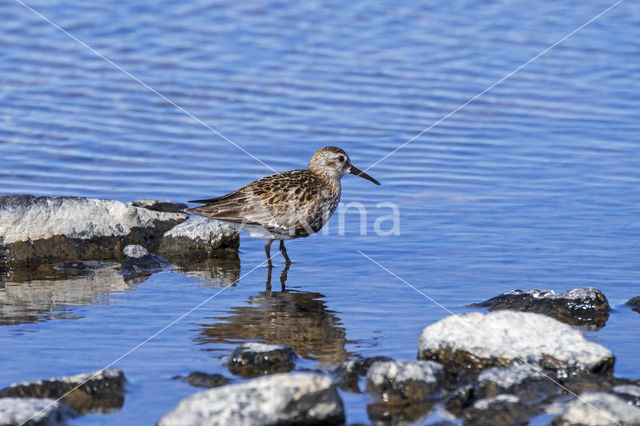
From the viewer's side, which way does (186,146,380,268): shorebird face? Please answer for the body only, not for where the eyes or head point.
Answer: to the viewer's right

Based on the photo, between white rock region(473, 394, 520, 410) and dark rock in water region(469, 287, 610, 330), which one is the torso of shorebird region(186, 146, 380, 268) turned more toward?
the dark rock in water

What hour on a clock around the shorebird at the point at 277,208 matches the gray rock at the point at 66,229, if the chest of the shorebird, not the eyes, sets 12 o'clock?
The gray rock is roughly at 6 o'clock from the shorebird.

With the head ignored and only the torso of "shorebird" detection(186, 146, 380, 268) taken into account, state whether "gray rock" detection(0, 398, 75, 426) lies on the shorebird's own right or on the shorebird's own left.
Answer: on the shorebird's own right

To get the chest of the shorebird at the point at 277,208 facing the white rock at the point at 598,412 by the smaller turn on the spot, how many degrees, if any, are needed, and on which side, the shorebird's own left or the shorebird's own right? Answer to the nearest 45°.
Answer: approximately 45° to the shorebird's own right

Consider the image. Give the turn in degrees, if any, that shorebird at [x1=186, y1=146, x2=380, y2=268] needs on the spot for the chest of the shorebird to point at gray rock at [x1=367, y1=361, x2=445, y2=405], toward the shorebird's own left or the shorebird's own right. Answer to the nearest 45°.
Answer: approximately 90° to the shorebird's own right

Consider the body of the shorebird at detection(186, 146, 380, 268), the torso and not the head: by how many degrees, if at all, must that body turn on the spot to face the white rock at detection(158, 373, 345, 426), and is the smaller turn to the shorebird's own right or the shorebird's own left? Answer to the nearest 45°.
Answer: approximately 90° to the shorebird's own right

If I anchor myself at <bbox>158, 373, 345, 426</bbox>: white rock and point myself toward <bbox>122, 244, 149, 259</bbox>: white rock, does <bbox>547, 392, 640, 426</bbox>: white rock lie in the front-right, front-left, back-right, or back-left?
back-right

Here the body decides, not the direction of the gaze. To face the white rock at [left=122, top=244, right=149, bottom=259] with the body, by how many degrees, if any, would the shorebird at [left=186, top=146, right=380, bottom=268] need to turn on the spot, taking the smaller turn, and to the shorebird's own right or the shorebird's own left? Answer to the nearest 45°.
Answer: approximately 180°

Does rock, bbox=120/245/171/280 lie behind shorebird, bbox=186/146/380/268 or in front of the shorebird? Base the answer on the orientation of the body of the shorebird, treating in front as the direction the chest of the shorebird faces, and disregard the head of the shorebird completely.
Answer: behind
